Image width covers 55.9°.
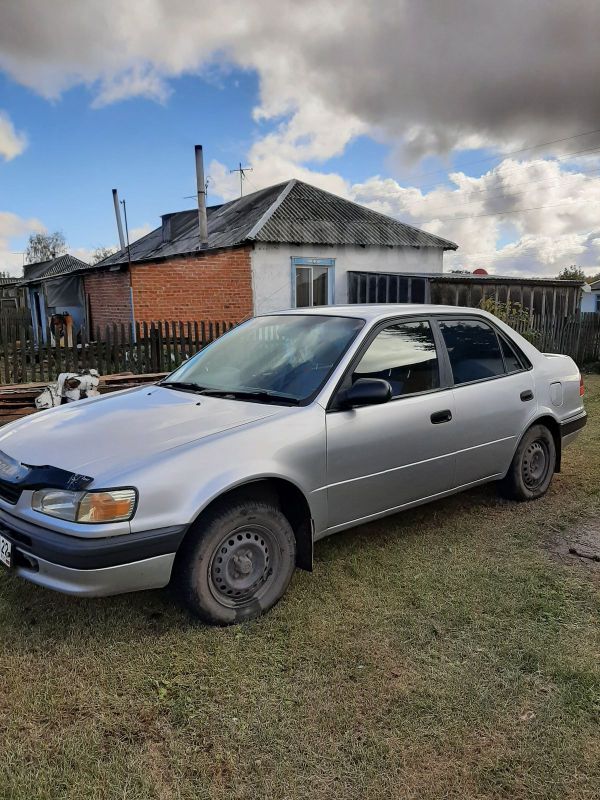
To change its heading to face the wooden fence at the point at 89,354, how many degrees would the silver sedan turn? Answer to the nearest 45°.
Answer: approximately 90° to its right
